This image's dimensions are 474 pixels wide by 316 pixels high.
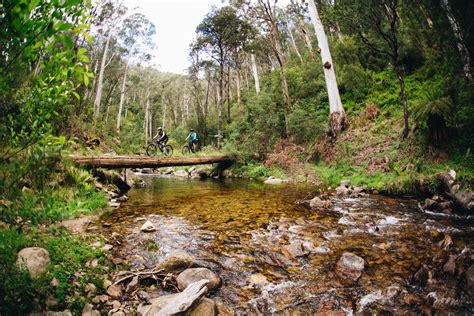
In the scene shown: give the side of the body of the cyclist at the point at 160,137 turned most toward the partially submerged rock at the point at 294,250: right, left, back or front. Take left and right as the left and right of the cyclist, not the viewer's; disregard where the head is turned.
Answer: left

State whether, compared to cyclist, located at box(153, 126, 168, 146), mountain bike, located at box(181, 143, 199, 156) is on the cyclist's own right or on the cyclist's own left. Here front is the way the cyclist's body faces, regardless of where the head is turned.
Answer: on the cyclist's own right

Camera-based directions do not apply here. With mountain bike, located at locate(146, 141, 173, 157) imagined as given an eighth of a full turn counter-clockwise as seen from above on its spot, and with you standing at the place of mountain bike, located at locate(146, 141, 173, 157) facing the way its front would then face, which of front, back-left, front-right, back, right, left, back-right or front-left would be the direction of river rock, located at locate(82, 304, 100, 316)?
front-left

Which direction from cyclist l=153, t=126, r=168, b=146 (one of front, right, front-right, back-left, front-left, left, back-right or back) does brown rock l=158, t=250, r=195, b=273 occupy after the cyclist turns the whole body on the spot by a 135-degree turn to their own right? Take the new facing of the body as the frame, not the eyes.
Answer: back-right

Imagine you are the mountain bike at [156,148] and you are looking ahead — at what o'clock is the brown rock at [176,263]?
The brown rock is roughly at 9 o'clock from the mountain bike.

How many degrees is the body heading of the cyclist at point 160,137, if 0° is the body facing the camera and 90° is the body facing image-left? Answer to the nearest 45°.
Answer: approximately 90°

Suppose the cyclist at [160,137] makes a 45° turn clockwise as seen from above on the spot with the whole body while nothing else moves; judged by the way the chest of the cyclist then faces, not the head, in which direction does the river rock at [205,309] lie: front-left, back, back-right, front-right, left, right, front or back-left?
back-left

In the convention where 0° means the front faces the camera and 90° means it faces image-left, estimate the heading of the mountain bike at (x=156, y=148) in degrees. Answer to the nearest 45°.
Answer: approximately 90°
